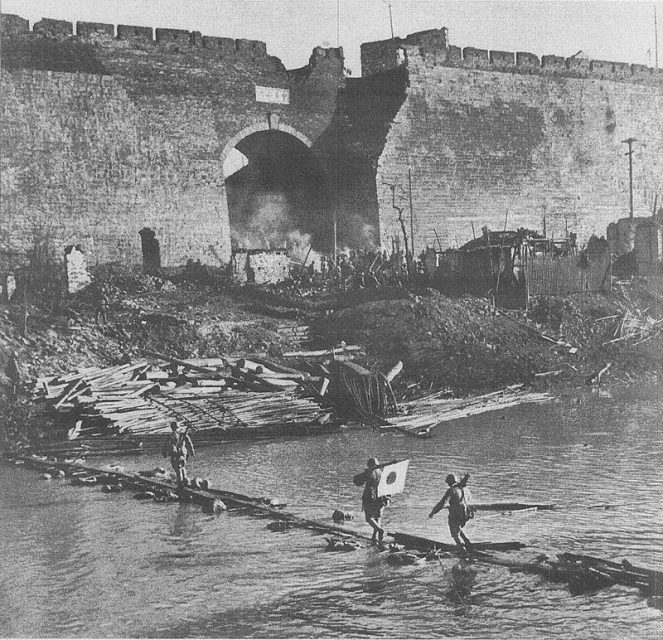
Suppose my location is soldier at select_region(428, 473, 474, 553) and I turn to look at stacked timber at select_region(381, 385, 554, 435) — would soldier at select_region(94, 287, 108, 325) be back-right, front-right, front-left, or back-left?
front-left

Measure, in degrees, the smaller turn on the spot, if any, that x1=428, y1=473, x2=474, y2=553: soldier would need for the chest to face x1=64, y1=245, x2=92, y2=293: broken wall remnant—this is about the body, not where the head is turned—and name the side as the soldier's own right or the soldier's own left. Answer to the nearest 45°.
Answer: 0° — they already face it

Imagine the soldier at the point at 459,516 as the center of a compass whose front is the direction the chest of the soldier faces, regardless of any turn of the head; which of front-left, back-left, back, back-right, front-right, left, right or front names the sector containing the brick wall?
front-right

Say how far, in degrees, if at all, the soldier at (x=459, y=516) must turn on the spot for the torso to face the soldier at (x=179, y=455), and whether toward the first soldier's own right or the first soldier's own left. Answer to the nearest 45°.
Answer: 0° — they already face them

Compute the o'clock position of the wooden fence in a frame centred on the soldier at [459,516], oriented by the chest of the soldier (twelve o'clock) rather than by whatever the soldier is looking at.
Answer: The wooden fence is roughly at 2 o'clock from the soldier.

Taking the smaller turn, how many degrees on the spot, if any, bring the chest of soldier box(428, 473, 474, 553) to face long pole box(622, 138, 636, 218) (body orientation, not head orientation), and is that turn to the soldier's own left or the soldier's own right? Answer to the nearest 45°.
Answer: approximately 45° to the soldier's own right

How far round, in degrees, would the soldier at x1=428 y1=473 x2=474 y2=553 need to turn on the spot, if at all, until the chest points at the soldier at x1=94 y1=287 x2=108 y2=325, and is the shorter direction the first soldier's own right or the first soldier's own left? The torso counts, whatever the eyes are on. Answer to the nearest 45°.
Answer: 0° — they already face them

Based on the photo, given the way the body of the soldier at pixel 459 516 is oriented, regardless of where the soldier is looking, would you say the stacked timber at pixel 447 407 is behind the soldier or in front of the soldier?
in front

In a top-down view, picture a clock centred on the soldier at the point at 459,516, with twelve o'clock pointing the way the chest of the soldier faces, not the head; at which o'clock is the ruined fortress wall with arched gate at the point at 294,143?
The ruined fortress wall with arched gate is roughly at 1 o'clock from the soldier.

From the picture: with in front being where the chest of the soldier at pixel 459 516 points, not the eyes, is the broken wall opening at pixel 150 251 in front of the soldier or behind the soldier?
in front

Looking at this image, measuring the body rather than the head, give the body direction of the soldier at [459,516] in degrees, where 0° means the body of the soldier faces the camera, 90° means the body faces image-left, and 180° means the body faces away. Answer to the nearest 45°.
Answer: approximately 135°

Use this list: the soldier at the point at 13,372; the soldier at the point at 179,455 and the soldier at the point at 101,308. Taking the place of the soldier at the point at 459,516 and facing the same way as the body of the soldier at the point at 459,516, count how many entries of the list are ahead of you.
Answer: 3
